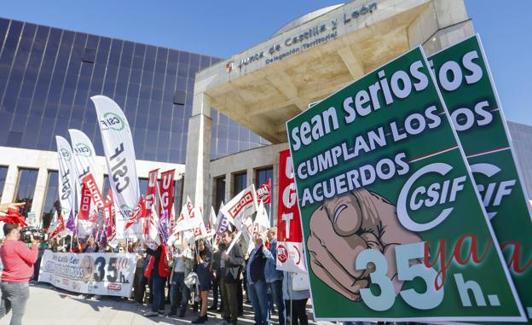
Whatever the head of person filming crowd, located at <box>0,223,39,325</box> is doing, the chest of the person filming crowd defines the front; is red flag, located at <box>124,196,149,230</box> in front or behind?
in front

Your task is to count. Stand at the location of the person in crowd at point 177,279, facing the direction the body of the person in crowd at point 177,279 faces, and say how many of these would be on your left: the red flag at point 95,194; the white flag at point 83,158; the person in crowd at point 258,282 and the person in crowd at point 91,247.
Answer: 1

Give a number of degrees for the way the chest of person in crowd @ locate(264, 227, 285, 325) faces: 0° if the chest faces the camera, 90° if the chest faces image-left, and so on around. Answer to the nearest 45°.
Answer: approximately 45°

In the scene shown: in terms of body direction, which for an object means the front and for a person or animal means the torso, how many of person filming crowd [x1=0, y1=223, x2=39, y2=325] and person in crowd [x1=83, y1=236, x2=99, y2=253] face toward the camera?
1

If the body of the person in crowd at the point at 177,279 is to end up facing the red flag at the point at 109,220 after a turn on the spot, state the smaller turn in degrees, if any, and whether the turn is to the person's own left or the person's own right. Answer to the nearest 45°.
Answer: approximately 90° to the person's own right

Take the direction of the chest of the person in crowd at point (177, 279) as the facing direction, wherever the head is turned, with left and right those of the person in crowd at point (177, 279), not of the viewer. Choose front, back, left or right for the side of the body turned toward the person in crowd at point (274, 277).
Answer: left

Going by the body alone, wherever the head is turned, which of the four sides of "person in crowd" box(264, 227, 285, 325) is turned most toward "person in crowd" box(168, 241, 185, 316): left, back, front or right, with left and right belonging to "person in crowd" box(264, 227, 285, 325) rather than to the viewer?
right

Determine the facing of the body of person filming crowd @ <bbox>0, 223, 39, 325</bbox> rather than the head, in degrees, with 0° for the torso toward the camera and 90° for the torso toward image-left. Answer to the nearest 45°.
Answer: approximately 225°

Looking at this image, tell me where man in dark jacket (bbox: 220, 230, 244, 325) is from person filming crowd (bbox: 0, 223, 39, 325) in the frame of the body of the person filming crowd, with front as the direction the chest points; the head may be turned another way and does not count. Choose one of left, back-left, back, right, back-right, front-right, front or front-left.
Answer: front-right

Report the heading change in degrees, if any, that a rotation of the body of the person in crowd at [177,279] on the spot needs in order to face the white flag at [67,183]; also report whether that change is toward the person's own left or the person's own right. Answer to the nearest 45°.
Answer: approximately 90° to the person's own right

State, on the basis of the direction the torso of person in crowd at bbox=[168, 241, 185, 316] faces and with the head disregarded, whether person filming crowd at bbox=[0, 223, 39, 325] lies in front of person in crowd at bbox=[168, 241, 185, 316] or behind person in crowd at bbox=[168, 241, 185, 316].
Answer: in front

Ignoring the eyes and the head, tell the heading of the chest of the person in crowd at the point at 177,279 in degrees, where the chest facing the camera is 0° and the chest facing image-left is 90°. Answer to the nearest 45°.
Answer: approximately 45°
